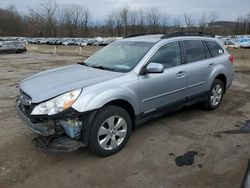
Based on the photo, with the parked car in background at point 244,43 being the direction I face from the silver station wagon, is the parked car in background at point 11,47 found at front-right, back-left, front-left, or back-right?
front-left

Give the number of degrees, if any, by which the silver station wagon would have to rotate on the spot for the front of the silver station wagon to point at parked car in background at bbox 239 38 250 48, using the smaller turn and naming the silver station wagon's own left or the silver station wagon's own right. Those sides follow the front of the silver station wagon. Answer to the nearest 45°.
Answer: approximately 180°

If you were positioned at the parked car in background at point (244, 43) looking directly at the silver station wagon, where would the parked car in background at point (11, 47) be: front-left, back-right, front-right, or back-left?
front-right

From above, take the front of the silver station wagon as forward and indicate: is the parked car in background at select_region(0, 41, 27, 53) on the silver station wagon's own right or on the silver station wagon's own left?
on the silver station wagon's own right
